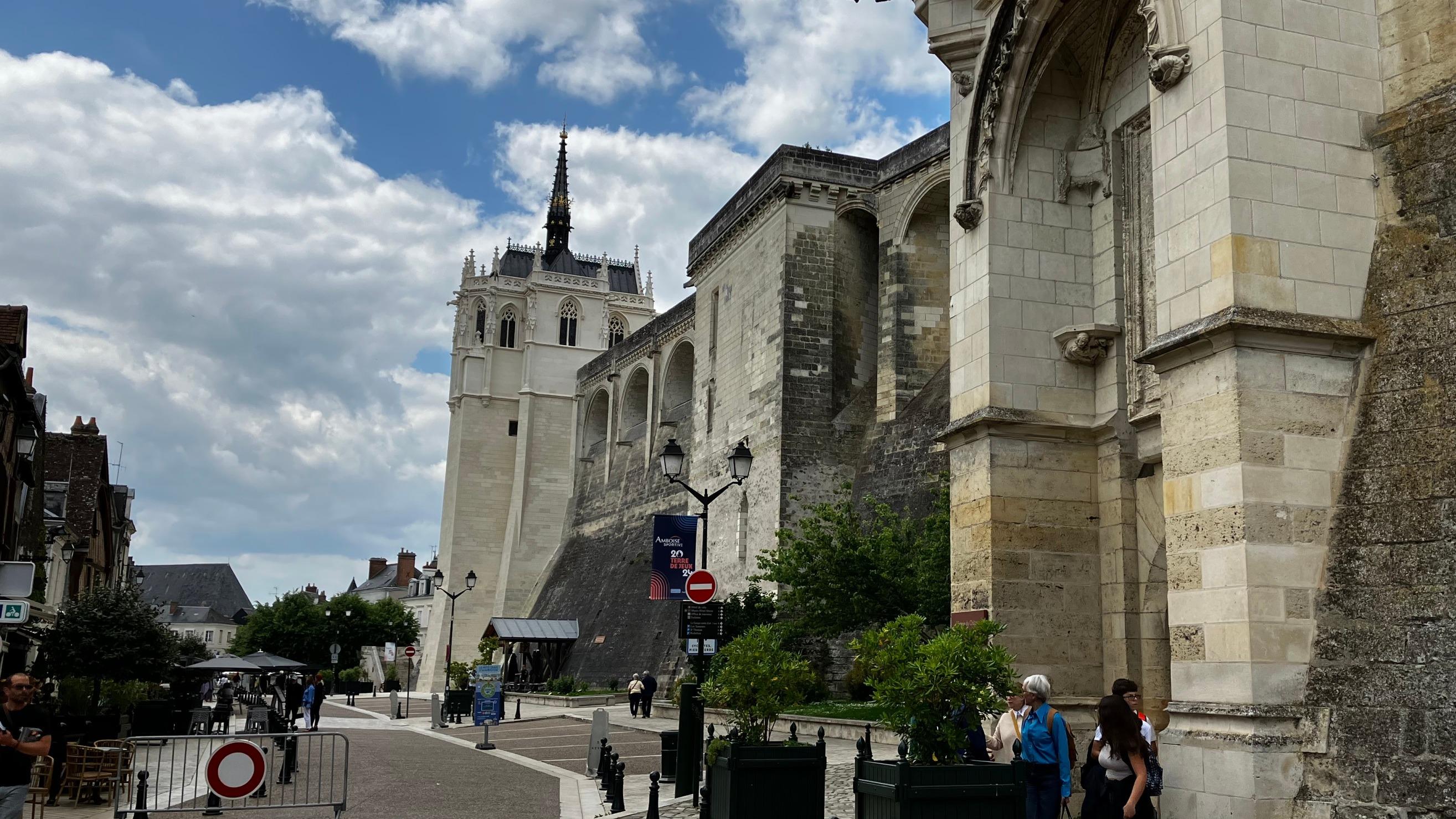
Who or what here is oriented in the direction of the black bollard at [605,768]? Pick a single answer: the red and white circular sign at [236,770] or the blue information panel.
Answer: the blue information panel

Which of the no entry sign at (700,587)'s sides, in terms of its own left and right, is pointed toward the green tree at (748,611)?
back

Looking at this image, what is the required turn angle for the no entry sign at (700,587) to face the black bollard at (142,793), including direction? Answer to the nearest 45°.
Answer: approximately 45° to its right

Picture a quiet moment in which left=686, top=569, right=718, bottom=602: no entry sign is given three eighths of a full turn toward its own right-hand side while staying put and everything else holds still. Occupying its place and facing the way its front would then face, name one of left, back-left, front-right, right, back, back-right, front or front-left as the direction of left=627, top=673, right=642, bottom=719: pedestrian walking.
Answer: front-right

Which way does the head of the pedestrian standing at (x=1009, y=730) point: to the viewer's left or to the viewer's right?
to the viewer's left
